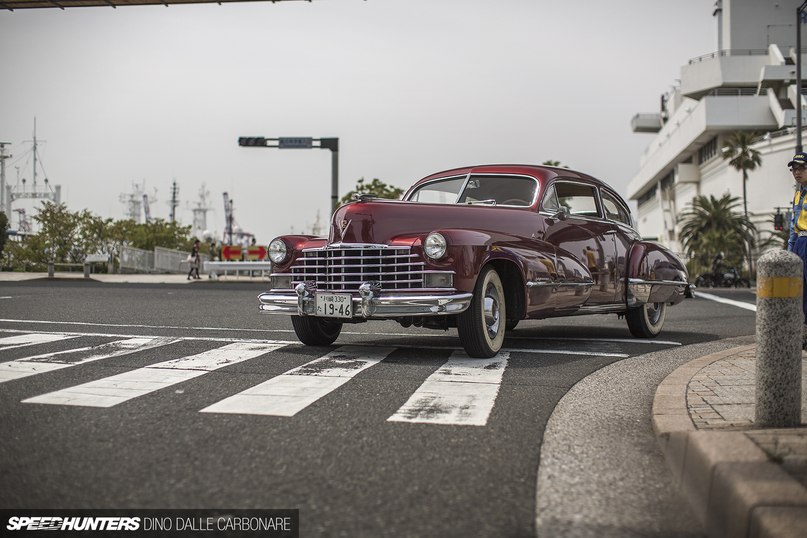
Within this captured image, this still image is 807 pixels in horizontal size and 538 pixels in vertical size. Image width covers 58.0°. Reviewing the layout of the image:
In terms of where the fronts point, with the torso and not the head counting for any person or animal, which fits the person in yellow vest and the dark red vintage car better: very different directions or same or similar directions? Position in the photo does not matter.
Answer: same or similar directions

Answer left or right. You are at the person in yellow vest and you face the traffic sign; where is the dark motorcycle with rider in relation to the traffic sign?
right

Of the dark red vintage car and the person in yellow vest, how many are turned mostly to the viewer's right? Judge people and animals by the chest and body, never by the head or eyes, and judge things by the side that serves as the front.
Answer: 0

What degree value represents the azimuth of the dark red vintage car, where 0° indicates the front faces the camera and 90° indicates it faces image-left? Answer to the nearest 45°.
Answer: approximately 45°

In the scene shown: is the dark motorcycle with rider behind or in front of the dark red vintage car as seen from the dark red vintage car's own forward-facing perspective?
behind

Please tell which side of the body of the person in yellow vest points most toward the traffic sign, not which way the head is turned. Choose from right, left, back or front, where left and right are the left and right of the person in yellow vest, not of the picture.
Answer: right

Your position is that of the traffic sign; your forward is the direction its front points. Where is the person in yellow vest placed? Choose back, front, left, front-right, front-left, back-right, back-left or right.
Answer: front

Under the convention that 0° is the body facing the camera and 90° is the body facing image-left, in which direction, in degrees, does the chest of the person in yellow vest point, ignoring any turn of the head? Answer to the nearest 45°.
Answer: approximately 45°

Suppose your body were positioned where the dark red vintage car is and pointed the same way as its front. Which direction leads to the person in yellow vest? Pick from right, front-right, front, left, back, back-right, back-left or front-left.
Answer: back-left

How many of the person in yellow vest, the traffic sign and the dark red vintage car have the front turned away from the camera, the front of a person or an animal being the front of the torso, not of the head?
0

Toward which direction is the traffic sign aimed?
toward the camera

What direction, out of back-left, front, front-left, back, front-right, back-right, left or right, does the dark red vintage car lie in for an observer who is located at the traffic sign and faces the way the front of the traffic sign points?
front

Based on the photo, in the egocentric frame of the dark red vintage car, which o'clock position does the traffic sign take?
The traffic sign is roughly at 4 o'clock from the dark red vintage car.
